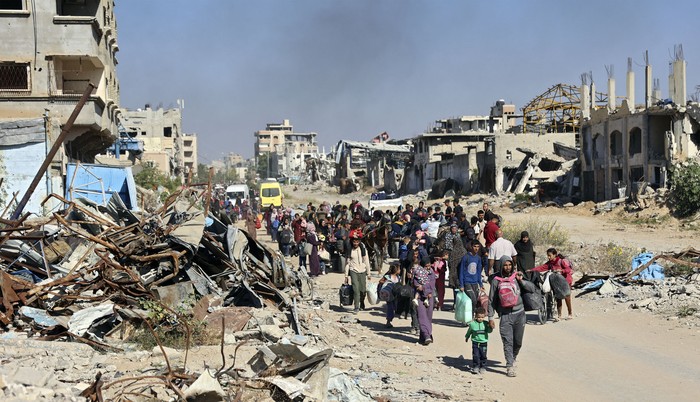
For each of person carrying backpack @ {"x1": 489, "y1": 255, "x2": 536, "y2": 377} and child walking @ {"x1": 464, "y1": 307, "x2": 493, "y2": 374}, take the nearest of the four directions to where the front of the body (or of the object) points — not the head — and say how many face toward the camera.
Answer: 2

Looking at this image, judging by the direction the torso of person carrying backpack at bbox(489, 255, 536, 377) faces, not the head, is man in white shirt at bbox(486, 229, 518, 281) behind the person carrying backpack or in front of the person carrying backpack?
behind

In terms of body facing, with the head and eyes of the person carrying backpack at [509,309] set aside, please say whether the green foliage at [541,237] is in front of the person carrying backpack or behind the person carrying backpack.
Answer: behind

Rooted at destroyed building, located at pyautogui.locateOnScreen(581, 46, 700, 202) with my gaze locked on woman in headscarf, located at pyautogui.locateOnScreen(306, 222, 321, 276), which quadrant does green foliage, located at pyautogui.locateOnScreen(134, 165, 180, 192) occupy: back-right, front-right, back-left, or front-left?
front-right

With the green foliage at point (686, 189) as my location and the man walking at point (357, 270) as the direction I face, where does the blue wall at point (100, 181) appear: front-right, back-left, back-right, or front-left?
front-right

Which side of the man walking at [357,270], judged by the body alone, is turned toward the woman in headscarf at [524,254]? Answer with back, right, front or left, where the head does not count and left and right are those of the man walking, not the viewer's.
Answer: left

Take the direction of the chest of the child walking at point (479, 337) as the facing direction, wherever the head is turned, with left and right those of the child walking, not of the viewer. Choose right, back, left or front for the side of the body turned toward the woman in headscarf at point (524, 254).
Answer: back

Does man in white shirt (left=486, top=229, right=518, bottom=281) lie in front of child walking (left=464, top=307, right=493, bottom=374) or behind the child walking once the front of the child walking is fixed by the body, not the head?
behind

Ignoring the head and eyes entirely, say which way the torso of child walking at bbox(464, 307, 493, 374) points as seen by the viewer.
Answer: toward the camera

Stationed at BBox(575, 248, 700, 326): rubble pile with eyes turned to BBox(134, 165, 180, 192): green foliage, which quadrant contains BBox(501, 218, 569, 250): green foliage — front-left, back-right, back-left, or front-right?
front-right

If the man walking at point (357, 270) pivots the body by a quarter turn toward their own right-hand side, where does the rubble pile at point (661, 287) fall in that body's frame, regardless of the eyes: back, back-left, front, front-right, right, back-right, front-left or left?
back

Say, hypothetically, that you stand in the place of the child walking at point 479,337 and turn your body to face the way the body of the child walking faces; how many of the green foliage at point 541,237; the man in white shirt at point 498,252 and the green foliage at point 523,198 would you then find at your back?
3

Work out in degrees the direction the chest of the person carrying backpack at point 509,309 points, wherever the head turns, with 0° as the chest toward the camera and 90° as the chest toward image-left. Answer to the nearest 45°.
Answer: approximately 0°

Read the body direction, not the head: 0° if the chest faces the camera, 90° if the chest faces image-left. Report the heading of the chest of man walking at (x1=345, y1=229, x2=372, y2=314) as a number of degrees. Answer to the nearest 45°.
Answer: approximately 0°

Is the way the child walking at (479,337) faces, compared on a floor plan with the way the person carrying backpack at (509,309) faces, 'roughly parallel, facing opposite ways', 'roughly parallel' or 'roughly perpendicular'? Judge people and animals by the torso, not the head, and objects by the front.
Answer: roughly parallel

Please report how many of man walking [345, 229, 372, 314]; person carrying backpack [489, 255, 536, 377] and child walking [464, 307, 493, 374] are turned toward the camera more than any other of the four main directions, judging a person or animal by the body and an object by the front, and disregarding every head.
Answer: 3

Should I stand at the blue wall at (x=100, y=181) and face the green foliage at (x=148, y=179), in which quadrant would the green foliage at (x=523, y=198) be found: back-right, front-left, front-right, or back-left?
front-right
